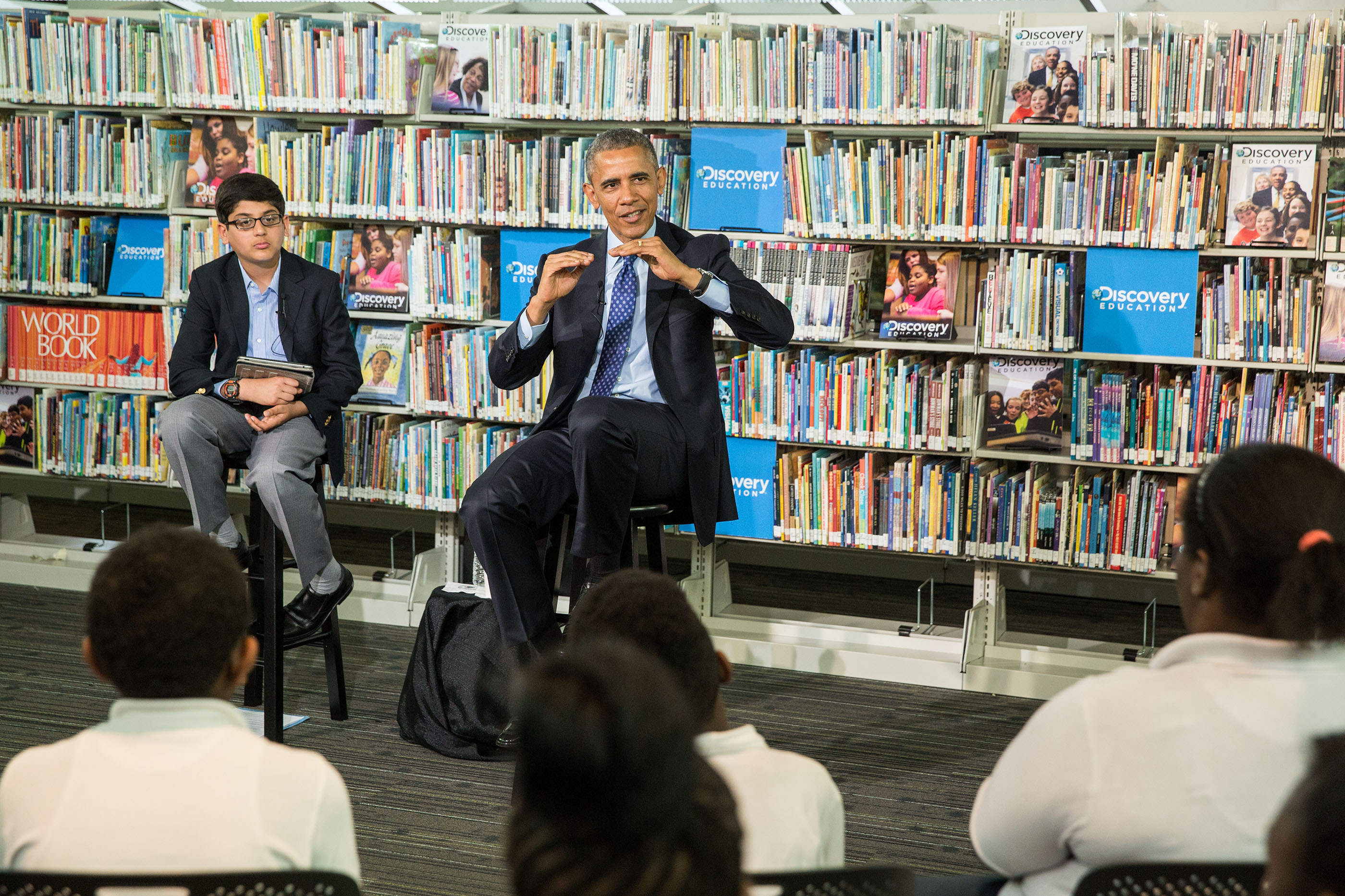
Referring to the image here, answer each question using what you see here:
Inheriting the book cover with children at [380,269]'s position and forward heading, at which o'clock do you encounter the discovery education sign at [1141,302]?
The discovery education sign is roughly at 10 o'clock from the book cover with children.

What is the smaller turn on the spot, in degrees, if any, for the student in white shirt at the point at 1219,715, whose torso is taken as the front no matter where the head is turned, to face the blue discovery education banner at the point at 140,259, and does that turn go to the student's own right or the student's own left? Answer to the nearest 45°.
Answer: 0° — they already face it

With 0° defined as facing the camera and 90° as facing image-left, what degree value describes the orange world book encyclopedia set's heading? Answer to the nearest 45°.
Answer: approximately 0°

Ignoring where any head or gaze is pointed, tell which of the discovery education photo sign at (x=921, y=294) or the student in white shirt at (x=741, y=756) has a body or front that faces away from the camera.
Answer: the student in white shirt

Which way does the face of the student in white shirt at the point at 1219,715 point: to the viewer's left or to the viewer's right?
to the viewer's left

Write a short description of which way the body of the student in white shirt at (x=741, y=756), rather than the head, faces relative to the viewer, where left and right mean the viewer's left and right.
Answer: facing away from the viewer

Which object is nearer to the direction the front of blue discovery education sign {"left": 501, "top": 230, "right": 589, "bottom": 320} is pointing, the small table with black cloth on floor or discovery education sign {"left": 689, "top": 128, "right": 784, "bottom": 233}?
the small table with black cloth on floor
